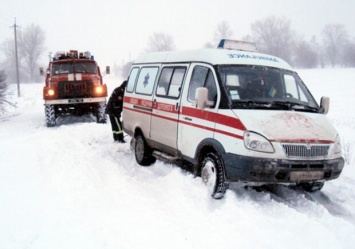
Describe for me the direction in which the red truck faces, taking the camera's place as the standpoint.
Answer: facing the viewer

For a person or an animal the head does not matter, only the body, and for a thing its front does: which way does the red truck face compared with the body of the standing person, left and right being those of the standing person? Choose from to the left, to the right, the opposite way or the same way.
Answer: to the right

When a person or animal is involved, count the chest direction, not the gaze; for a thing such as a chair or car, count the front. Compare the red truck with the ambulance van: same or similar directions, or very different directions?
same or similar directions

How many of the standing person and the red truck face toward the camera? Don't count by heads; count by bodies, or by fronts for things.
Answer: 1

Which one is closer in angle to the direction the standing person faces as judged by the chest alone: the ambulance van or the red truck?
the ambulance van

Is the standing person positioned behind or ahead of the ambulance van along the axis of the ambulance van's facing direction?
behind

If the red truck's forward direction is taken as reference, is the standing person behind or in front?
in front

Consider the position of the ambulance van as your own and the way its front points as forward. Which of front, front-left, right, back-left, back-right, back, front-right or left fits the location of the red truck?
back

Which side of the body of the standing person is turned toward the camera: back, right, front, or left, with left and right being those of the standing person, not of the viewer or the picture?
right

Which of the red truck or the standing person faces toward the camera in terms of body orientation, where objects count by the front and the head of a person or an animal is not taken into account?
the red truck
